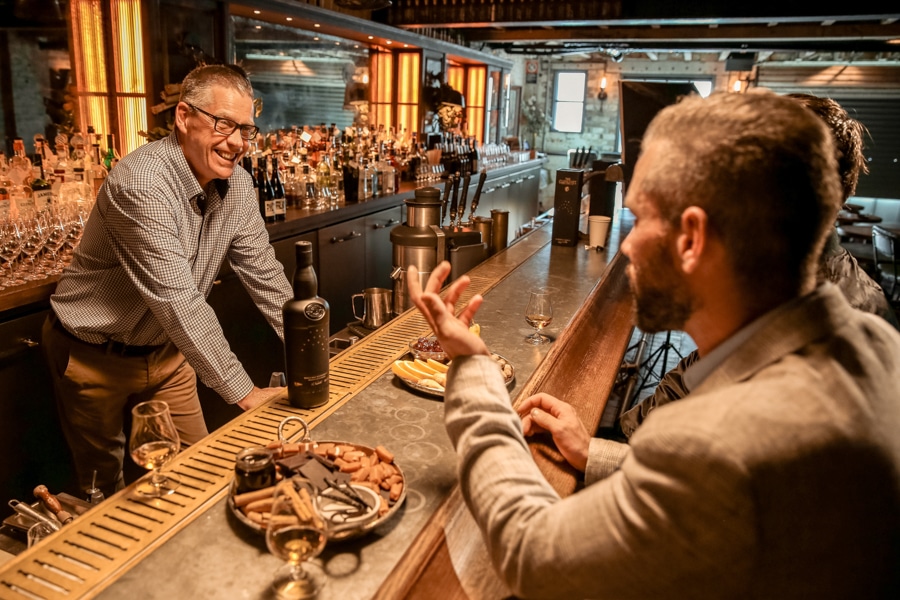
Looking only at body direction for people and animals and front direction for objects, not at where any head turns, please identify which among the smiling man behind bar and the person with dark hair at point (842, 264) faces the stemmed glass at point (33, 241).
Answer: the person with dark hair

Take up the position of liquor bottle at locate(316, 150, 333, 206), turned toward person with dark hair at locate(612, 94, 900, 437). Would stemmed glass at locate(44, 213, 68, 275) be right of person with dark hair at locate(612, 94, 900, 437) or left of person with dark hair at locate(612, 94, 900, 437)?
right

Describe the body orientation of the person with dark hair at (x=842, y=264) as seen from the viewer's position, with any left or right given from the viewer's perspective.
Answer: facing to the left of the viewer

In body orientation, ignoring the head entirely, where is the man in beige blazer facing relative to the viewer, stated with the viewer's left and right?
facing away from the viewer and to the left of the viewer

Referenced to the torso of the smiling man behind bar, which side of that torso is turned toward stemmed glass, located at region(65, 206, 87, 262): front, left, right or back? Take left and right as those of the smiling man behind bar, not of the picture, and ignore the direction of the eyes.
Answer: back

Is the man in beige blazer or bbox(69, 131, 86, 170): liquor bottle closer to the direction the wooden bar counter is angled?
the man in beige blazer

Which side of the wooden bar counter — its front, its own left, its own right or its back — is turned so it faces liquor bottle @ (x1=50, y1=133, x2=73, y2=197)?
back

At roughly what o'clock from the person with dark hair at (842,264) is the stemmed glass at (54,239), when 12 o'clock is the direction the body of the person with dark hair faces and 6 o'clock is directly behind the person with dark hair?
The stemmed glass is roughly at 12 o'clock from the person with dark hair.

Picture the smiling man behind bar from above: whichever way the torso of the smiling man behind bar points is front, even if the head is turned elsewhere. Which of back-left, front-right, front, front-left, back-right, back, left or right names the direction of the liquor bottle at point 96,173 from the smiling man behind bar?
back-left

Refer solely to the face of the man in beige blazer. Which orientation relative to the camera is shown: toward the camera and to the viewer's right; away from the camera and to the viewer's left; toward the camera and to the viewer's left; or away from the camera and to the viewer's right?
away from the camera and to the viewer's left

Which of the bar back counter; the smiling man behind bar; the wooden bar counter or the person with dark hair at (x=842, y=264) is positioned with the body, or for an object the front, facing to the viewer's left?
the person with dark hair

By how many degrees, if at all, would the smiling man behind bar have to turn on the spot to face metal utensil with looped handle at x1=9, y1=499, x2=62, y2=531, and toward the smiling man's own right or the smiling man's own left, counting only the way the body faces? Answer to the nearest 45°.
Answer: approximately 45° to the smiling man's own right
